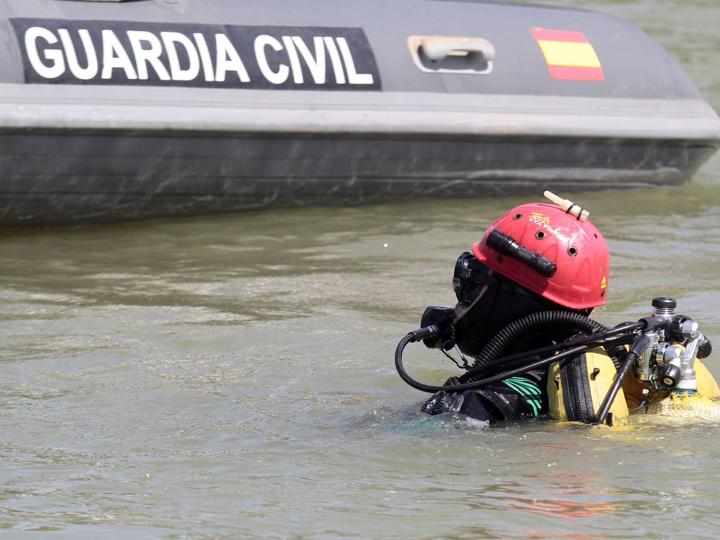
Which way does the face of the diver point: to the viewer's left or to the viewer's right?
to the viewer's left

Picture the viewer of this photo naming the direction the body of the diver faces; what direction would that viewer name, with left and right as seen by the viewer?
facing to the left of the viewer

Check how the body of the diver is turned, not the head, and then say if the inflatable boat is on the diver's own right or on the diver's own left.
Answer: on the diver's own right
